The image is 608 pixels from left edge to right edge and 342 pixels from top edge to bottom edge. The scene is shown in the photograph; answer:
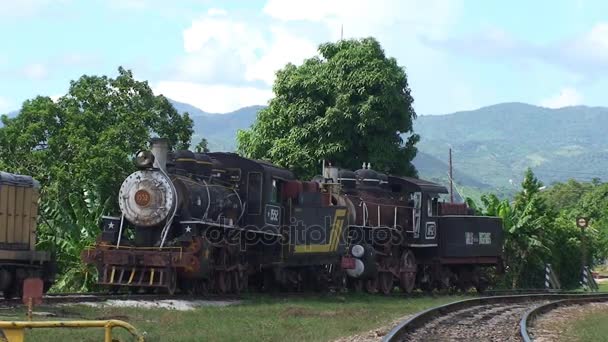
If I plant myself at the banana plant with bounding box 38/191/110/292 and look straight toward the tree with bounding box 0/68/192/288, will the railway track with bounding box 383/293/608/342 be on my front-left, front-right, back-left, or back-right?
back-right

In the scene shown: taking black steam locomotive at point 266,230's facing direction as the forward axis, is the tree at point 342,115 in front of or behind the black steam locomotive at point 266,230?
behind

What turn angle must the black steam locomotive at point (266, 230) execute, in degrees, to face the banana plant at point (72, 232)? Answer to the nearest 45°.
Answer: approximately 90° to its right

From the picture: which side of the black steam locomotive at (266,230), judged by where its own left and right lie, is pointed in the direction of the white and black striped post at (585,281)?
back

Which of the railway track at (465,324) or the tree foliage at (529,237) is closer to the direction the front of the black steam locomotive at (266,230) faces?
the railway track

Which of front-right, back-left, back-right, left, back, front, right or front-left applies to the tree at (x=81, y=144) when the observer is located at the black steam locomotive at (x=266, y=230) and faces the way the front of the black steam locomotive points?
right

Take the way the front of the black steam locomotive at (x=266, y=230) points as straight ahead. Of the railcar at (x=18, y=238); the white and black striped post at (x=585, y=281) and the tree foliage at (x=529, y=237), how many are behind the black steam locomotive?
2

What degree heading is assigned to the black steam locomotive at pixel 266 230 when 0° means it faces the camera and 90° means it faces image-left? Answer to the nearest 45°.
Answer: approximately 45°

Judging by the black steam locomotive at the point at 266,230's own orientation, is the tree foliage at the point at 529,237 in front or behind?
behind

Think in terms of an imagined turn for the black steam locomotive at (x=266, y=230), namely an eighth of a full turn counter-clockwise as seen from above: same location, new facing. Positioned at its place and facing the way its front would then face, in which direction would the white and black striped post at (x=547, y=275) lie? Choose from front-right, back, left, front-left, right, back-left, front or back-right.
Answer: back-left

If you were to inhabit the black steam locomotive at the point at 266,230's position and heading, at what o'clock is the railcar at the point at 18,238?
The railcar is roughly at 12 o'clock from the black steam locomotive.
